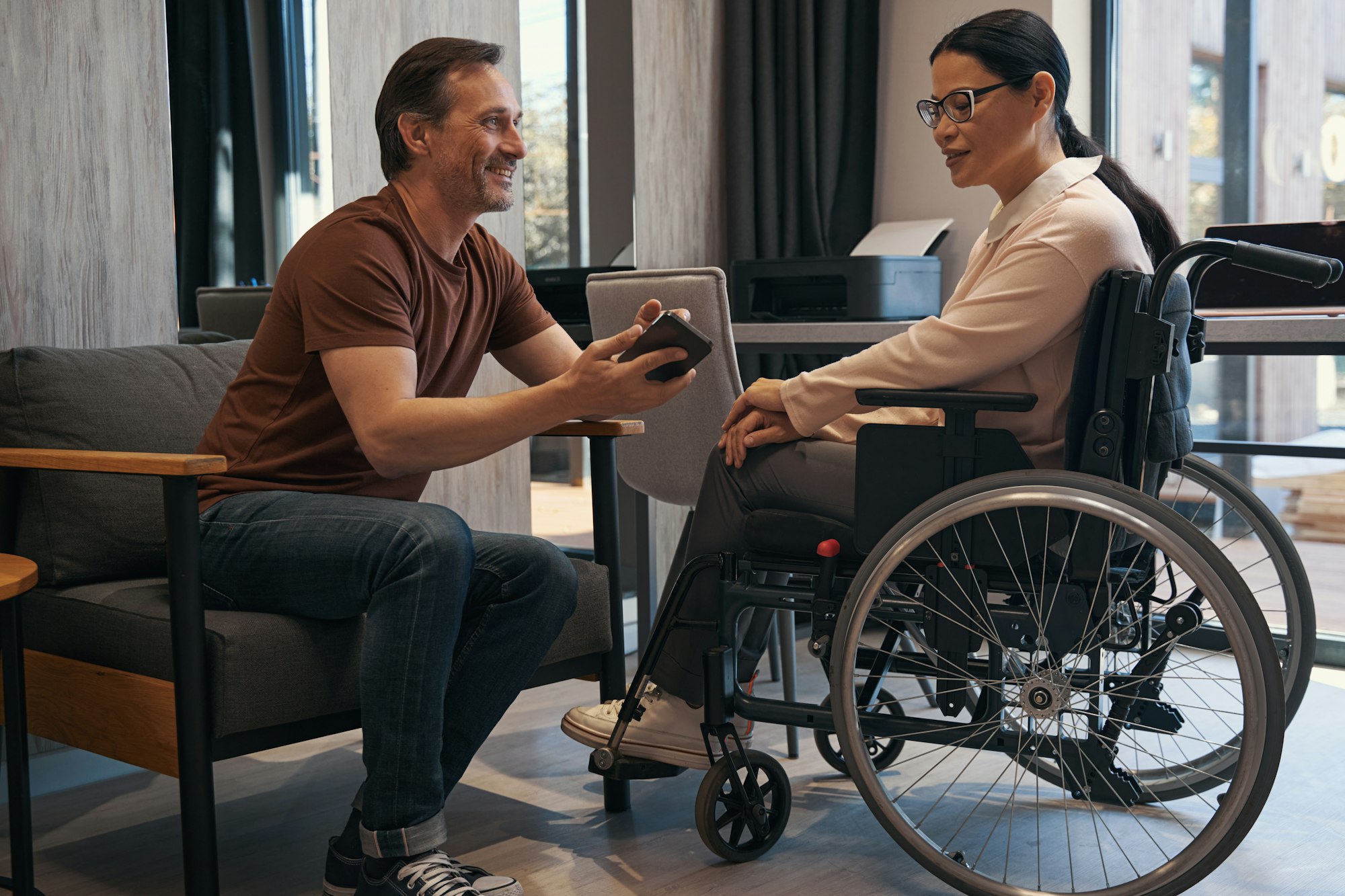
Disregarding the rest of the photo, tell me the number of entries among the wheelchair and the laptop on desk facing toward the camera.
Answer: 1

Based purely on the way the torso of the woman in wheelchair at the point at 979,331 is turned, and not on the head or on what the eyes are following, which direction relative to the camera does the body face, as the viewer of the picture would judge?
to the viewer's left

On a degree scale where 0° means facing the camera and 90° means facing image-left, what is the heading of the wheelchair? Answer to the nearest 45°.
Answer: approximately 90°

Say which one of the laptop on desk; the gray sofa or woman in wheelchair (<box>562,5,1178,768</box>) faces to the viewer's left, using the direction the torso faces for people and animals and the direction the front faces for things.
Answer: the woman in wheelchair

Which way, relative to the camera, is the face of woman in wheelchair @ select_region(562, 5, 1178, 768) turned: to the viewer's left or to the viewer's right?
to the viewer's left

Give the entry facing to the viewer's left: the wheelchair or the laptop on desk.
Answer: the wheelchair

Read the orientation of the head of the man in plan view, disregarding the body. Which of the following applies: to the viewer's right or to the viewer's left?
to the viewer's right

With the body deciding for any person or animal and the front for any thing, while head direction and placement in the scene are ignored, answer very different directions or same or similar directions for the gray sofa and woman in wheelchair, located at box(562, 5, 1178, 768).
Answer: very different directions

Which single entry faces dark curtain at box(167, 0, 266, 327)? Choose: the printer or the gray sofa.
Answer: the printer

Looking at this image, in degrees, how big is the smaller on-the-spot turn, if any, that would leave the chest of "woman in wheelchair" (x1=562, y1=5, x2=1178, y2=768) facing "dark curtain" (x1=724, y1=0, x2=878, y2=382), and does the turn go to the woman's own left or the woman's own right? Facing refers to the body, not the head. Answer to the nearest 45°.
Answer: approximately 90° to the woman's own right

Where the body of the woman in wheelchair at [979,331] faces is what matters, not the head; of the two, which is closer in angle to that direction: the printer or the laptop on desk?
the printer
